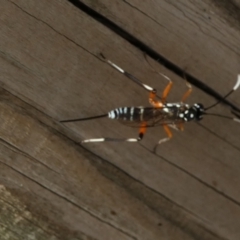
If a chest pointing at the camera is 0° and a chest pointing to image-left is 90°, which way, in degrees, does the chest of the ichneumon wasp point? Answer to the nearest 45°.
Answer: approximately 270°
